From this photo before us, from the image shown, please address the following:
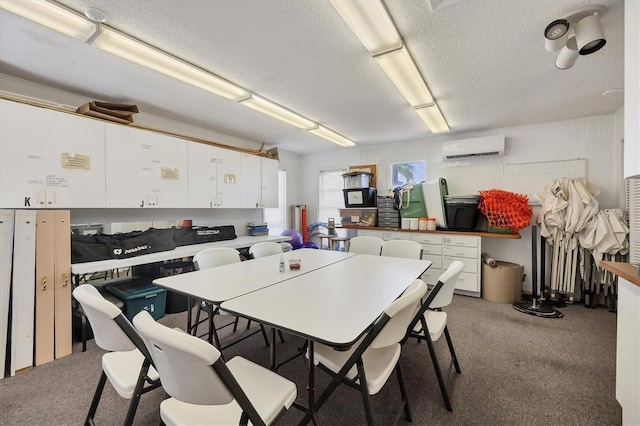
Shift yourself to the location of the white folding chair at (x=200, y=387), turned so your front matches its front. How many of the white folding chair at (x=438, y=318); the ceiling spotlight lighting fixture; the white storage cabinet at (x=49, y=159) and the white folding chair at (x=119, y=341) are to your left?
2

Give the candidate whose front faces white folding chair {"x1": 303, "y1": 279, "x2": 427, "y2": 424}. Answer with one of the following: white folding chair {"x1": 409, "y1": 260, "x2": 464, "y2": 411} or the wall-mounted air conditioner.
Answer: the wall-mounted air conditioner

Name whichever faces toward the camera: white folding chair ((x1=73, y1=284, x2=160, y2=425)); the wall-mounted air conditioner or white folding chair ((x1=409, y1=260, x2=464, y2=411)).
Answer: the wall-mounted air conditioner

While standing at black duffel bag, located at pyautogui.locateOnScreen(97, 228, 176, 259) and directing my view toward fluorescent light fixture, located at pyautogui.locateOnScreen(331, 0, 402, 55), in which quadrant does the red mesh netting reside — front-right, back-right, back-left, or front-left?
front-left

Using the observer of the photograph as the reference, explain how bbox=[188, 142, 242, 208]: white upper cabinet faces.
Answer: facing the viewer and to the right of the viewer

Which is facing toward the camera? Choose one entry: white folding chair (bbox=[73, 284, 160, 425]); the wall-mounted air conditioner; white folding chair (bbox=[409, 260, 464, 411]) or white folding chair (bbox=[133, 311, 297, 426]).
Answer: the wall-mounted air conditioner

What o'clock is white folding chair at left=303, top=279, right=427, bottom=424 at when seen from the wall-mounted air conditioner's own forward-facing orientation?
The white folding chair is roughly at 12 o'clock from the wall-mounted air conditioner.

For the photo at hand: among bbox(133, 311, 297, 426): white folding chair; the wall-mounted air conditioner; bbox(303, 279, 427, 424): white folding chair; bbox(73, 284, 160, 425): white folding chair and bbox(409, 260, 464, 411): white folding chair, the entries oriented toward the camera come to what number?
1

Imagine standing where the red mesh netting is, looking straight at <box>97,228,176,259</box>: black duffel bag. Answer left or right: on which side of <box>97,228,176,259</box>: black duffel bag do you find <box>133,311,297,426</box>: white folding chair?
left

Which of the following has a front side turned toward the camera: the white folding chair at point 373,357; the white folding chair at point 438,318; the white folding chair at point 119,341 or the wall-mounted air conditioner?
the wall-mounted air conditioner

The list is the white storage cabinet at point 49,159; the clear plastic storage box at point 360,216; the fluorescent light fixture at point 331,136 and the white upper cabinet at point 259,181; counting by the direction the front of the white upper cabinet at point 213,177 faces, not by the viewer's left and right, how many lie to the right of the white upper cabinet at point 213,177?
1

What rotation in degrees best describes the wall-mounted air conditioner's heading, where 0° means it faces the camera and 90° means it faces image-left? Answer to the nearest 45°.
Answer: approximately 0°

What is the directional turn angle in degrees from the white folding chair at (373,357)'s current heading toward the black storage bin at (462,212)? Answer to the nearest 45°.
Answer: approximately 90° to its right

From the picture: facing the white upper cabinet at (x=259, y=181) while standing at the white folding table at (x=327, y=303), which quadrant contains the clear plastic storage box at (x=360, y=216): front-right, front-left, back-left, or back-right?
front-right

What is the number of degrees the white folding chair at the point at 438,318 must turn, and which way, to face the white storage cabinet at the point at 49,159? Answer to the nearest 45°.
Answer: approximately 45° to its left

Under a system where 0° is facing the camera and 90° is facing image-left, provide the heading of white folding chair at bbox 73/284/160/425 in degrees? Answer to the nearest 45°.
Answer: approximately 225°

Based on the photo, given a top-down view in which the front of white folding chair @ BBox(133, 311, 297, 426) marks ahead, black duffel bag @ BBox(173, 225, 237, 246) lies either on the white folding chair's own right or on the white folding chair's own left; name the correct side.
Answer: on the white folding chair's own left
